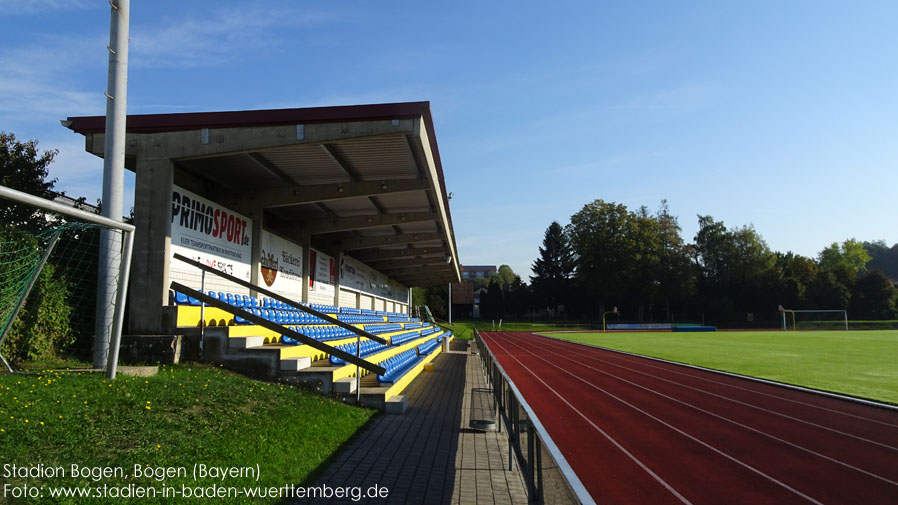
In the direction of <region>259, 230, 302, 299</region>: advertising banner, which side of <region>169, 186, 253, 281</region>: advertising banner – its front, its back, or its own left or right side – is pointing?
left

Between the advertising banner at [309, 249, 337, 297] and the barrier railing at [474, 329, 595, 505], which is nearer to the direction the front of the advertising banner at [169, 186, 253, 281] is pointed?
the barrier railing

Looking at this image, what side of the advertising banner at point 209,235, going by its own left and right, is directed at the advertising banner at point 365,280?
left

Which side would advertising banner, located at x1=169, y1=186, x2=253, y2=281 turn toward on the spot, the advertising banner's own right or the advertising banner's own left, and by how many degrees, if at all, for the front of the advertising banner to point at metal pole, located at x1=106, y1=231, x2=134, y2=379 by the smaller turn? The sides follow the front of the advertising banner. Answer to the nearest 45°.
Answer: approximately 45° to the advertising banner's own right

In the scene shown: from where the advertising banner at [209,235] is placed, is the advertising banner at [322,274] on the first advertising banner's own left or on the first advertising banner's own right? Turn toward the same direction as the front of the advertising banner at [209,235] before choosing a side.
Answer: on the first advertising banner's own left

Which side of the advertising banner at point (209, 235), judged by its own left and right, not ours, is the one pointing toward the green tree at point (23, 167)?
back

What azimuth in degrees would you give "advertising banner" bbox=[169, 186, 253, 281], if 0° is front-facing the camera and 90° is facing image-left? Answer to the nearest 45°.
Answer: approximately 315°

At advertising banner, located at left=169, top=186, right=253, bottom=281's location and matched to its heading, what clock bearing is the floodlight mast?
The floodlight mast is roughly at 2 o'clock from the advertising banner.

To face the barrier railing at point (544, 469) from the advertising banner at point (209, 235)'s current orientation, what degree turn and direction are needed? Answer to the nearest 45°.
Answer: approximately 45° to its right

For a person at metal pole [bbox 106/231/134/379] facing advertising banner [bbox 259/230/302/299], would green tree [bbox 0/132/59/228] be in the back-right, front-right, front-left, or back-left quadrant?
front-left

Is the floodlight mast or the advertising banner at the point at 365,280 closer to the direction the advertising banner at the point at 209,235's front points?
the floodlight mast
